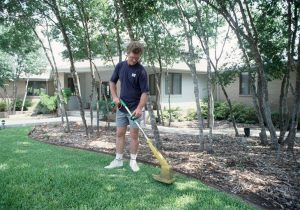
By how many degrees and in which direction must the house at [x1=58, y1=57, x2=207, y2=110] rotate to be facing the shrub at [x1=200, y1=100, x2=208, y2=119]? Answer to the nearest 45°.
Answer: approximately 45° to its left

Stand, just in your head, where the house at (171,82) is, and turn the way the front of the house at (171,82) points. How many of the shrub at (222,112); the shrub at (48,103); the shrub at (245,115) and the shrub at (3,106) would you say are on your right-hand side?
2

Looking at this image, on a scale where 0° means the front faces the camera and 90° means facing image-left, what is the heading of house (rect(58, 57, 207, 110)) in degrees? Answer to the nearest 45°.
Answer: approximately 0°

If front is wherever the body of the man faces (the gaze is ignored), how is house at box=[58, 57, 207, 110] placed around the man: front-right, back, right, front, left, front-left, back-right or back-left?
back

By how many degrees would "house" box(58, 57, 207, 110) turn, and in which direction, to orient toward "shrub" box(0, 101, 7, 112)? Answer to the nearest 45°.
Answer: approximately 90° to its right

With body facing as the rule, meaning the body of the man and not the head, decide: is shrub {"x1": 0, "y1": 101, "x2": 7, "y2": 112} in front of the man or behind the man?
behind

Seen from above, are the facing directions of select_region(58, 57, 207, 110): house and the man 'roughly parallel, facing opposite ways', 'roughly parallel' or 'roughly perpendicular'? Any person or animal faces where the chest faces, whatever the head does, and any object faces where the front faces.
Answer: roughly parallel

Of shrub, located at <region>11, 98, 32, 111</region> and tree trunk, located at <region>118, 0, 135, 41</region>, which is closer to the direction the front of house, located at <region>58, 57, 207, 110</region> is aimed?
the tree trunk

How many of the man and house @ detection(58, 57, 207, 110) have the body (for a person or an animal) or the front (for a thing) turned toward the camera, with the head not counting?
2

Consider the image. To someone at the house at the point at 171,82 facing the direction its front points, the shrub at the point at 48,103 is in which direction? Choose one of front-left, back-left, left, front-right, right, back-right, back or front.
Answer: right

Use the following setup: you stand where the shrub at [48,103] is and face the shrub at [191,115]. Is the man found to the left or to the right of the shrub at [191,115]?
right

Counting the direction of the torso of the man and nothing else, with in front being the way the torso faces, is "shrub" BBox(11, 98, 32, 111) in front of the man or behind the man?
behind

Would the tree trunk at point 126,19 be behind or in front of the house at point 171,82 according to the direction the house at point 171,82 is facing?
in front

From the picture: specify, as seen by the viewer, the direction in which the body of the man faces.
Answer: toward the camera
